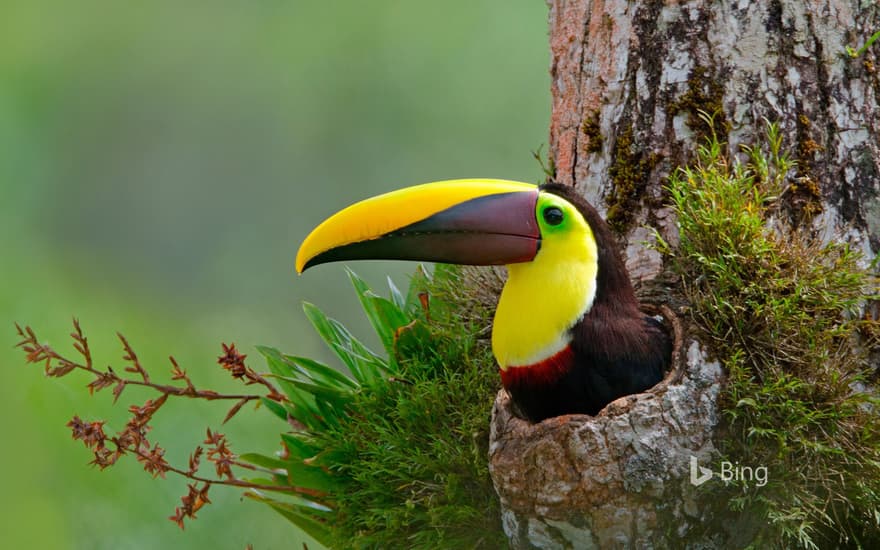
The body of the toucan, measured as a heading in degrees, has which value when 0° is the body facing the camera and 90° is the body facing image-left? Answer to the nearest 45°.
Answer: approximately 90°
